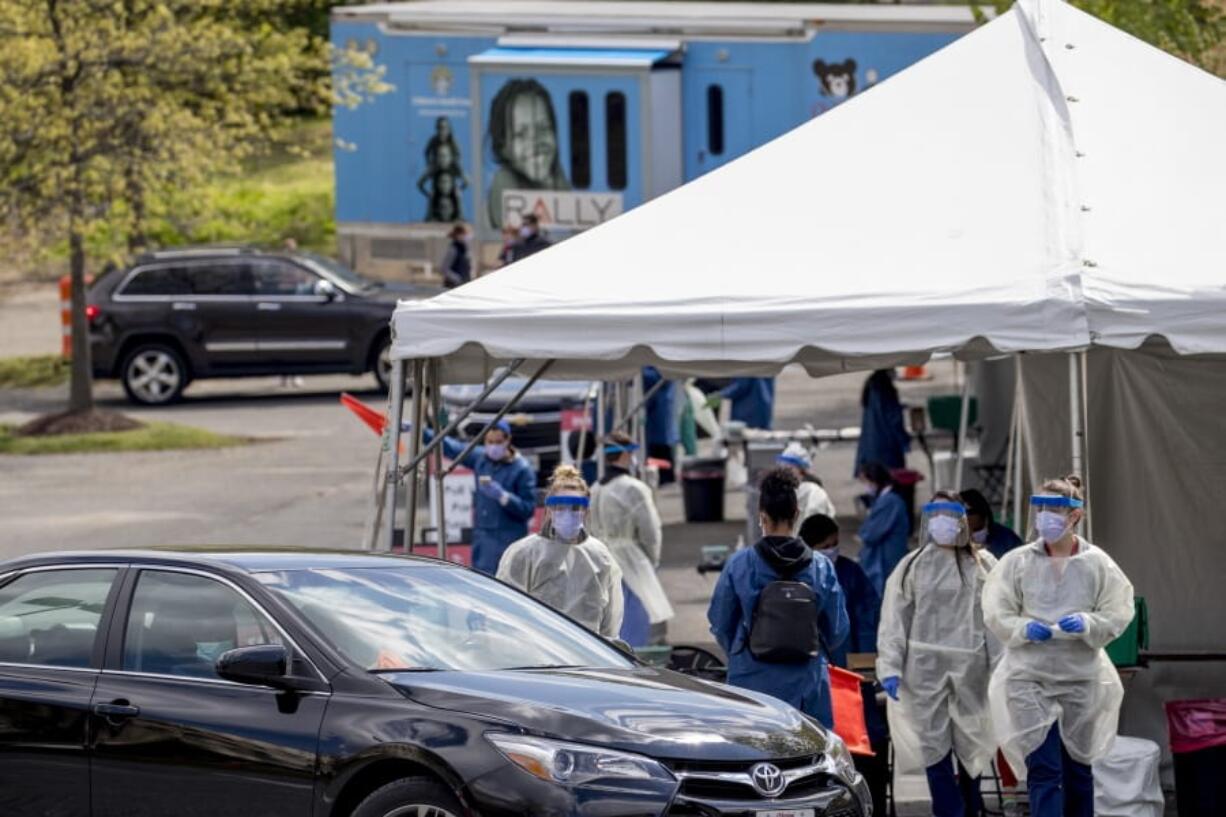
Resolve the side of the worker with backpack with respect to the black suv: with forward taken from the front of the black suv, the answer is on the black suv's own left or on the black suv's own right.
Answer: on the black suv's own right

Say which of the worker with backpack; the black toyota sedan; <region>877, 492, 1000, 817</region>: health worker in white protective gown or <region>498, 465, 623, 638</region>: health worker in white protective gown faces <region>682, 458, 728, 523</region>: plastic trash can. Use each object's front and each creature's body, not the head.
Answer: the worker with backpack

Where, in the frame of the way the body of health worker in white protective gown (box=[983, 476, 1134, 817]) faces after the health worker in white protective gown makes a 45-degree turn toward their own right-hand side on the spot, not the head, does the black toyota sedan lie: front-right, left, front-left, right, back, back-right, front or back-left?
front

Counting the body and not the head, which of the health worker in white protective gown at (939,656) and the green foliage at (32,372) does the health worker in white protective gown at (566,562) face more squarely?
the health worker in white protective gown

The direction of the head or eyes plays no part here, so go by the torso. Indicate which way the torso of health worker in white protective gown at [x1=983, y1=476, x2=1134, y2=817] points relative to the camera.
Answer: toward the camera

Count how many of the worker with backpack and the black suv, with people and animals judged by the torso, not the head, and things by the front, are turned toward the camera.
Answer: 0

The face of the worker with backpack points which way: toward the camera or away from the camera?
away from the camera

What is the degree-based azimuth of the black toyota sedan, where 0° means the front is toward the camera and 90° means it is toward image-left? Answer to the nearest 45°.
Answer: approximately 315°

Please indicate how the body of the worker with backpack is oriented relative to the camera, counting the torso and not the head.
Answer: away from the camera

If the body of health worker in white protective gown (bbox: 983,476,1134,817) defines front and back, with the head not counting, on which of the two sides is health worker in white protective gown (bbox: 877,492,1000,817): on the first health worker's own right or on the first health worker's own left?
on the first health worker's own right

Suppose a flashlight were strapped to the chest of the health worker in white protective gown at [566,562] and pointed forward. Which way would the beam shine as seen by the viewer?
toward the camera

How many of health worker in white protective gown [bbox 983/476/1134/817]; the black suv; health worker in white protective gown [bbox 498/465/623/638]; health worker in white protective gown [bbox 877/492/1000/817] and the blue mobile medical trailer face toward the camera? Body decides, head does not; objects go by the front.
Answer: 3
